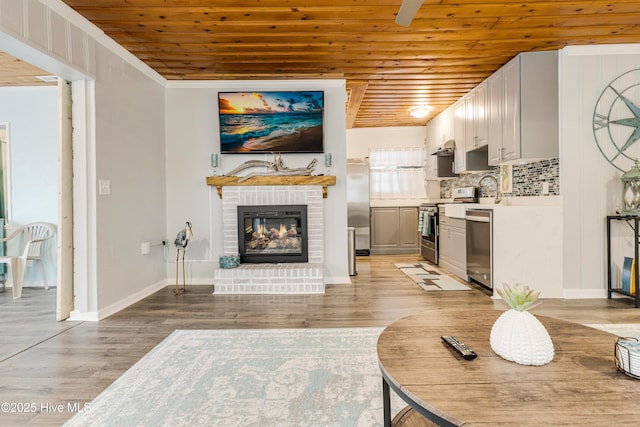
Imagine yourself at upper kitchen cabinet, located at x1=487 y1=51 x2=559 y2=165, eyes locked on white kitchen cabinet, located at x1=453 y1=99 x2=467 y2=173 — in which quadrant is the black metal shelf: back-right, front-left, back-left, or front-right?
back-right

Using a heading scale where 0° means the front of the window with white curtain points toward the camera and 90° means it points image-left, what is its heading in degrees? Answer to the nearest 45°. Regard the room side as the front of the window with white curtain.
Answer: approximately 0°

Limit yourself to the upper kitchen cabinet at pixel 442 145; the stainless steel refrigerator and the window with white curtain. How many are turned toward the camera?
2

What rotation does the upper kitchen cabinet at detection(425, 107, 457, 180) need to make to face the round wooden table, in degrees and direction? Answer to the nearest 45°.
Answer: approximately 90° to its left

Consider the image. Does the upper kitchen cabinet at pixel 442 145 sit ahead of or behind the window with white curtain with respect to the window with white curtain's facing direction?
ahead

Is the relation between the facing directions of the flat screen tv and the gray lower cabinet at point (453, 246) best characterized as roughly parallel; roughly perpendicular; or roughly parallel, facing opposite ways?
roughly perpendicular

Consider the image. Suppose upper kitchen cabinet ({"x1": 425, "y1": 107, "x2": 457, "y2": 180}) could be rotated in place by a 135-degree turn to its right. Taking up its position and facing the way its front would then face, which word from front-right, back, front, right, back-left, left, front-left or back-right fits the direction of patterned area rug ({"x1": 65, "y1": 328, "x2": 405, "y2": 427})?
back-right

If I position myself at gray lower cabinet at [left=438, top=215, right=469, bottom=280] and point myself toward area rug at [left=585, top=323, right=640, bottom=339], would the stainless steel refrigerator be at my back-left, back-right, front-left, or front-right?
back-right

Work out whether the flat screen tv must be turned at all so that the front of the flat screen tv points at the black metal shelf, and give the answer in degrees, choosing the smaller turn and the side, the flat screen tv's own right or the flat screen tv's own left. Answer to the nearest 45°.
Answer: approximately 45° to the flat screen tv's own left

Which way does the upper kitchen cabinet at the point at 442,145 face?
to the viewer's left

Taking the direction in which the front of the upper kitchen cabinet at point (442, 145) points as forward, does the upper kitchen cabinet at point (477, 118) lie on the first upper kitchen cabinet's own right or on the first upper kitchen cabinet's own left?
on the first upper kitchen cabinet's own left

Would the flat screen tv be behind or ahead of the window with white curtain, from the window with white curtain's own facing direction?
ahead
